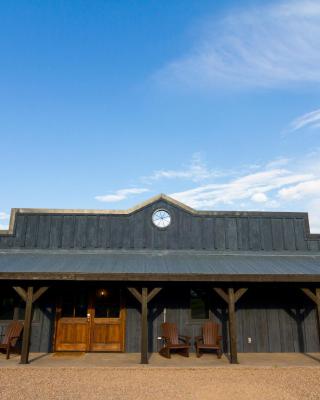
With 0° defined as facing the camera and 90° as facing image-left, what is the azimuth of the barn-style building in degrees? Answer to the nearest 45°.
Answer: approximately 0°

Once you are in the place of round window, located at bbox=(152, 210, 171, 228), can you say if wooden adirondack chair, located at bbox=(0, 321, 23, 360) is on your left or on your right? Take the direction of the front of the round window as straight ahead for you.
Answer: on your right

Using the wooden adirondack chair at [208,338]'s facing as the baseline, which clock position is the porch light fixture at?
The porch light fixture is roughly at 3 o'clock from the wooden adirondack chair.

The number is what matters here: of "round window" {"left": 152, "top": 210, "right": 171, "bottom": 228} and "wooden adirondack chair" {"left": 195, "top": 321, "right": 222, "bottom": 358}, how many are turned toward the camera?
2

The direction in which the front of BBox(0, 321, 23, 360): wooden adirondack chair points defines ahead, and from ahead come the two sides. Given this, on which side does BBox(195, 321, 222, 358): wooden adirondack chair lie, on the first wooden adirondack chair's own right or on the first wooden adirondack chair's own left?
on the first wooden adirondack chair's own left

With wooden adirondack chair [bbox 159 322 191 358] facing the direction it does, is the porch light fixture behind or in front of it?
behind

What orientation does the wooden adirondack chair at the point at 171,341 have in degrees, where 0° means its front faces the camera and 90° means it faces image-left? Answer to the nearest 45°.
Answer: approximately 315°

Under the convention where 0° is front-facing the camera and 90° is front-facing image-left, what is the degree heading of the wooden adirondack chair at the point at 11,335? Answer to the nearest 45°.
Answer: approximately 45°

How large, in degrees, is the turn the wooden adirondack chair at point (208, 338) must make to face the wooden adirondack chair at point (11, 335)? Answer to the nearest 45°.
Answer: approximately 90° to its right
